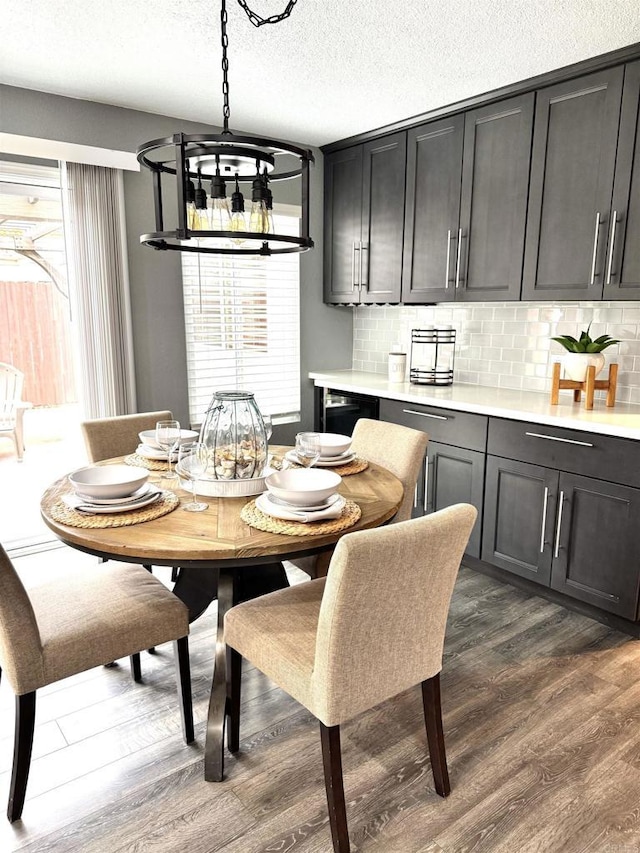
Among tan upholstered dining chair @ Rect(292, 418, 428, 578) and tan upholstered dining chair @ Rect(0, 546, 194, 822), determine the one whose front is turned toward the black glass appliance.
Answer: tan upholstered dining chair @ Rect(0, 546, 194, 822)

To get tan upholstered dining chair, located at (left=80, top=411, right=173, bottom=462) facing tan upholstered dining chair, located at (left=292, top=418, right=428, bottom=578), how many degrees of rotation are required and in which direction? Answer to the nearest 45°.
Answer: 0° — it already faces it

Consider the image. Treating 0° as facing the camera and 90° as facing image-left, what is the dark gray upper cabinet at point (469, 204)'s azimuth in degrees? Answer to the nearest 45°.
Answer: approximately 45°

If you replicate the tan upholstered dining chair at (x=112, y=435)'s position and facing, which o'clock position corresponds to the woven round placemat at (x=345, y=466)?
The woven round placemat is roughly at 12 o'clock from the tan upholstered dining chair.

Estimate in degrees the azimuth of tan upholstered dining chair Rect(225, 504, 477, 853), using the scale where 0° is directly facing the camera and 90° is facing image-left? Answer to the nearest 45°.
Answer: approximately 135°

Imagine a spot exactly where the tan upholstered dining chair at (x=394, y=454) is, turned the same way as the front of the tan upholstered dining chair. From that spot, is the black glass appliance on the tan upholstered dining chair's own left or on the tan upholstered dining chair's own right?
on the tan upholstered dining chair's own right
